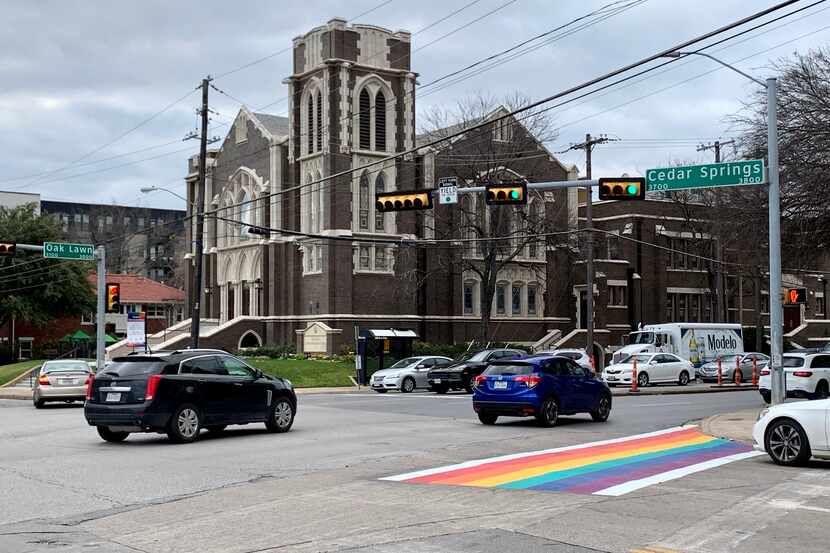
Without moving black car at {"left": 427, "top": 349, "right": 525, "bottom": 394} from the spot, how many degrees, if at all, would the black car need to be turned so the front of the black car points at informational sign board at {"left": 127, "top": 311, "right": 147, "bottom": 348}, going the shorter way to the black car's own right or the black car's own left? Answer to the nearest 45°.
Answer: approximately 45° to the black car's own right

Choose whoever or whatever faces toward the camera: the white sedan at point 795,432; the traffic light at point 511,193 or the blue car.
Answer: the traffic light

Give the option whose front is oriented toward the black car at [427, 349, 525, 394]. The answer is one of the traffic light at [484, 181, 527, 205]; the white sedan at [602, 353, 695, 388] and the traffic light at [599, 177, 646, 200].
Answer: the white sedan

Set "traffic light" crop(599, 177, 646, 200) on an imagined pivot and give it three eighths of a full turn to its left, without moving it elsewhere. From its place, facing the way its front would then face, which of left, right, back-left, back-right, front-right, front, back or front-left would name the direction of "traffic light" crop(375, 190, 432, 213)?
back-left

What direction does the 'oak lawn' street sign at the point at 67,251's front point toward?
toward the camera

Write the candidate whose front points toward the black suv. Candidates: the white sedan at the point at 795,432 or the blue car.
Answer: the white sedan

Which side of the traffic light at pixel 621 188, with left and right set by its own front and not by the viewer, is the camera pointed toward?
front

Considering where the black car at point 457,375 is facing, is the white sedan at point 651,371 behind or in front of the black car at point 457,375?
behind

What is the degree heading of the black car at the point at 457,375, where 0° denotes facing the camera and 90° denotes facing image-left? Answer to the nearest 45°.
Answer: approximately 45°

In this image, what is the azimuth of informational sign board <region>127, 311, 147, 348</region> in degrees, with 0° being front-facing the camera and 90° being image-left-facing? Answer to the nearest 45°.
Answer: approximately 0°

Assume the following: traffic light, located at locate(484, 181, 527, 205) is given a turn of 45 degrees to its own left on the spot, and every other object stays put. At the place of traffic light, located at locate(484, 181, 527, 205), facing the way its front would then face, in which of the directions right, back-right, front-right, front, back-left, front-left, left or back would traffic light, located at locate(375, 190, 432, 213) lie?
back-right

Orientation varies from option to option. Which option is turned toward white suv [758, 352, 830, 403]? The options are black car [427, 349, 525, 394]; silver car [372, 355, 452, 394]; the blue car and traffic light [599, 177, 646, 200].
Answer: the blue car

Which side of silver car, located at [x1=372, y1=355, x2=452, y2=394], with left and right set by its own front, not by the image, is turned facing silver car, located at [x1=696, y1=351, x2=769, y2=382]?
back

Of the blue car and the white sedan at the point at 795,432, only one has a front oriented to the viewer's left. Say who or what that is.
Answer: the white sedan

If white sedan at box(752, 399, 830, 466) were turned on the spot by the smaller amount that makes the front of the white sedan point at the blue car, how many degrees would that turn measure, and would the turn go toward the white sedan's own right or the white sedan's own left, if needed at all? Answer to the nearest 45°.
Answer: approximately 45° to the white sedan's own right

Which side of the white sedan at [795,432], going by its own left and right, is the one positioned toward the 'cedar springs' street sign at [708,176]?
right

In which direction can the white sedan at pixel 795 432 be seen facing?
to the viewer's left

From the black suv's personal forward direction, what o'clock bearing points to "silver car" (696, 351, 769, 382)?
The silver car is roughly at 12 o'clock from the black suv.

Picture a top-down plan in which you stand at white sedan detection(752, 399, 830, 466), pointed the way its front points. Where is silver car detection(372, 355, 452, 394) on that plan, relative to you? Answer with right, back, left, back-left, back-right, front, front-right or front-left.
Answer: front-right
